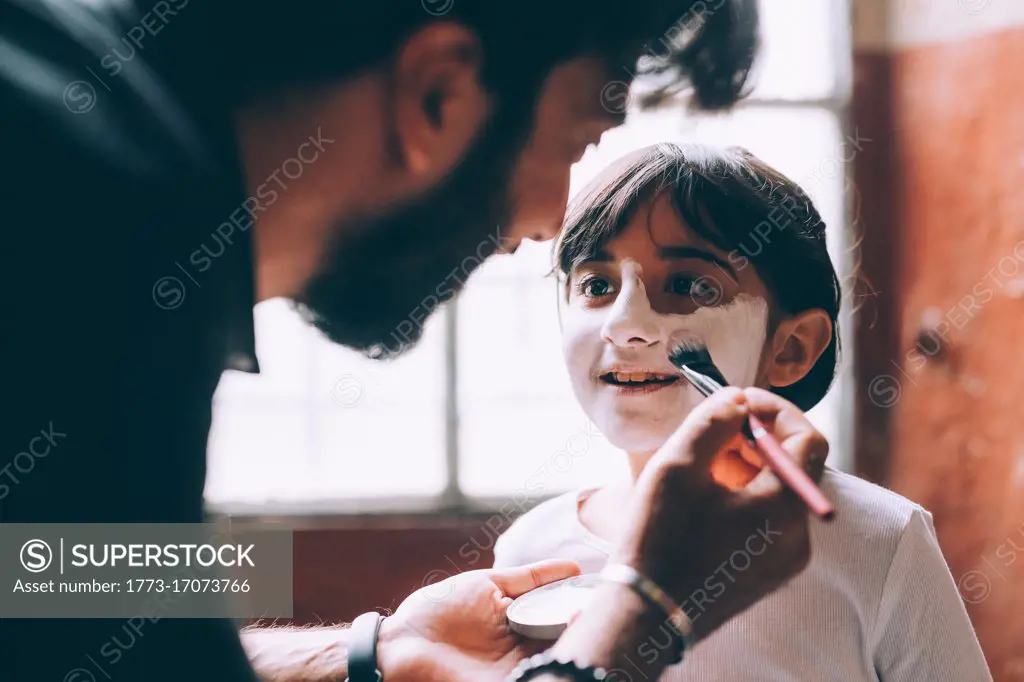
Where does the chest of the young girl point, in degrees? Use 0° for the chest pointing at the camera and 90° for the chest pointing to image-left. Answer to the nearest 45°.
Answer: approximately 45°
